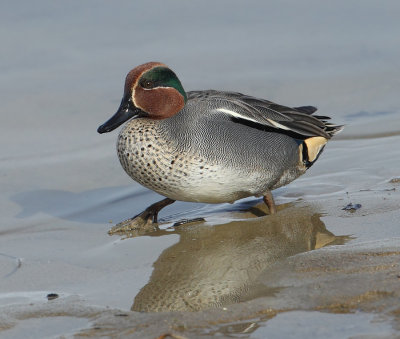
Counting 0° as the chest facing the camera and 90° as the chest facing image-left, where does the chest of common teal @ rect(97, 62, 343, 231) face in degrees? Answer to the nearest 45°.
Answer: approximately 90°
